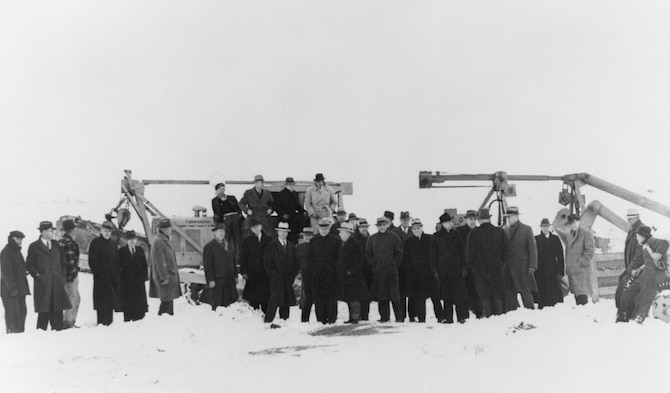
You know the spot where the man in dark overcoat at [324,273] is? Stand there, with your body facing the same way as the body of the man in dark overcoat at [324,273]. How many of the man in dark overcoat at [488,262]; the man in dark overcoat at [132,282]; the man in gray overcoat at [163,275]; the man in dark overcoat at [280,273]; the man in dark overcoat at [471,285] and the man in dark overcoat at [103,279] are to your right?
4

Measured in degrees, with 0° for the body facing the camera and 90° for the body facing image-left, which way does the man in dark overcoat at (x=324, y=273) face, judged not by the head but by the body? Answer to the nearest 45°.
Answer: approximately 0°

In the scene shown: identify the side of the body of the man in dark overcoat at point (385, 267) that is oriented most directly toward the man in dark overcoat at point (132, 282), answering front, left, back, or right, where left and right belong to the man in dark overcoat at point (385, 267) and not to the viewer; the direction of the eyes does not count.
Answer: right

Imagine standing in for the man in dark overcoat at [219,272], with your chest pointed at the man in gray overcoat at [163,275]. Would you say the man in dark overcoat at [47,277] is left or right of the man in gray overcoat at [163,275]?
left

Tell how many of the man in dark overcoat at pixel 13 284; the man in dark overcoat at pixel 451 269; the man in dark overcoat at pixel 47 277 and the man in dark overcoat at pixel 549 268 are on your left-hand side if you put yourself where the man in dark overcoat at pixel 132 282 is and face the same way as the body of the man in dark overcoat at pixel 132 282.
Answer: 2

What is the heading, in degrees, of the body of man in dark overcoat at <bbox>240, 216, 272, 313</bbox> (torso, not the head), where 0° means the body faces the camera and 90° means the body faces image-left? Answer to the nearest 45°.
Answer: approximately 0°

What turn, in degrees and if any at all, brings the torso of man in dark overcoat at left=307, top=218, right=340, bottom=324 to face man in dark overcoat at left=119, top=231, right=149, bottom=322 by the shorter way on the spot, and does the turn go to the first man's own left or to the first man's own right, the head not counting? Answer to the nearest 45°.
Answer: approximately 90° to the first man's own right

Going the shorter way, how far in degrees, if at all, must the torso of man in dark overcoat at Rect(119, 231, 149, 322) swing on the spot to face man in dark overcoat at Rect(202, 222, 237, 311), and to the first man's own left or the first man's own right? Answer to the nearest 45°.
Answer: approximately 90° to the first man's own left

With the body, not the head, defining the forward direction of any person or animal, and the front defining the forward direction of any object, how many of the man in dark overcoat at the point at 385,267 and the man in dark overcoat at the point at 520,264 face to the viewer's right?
0

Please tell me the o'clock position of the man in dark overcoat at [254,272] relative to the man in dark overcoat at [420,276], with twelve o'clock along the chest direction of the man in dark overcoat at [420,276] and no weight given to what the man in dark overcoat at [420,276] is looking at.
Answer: the man in dark overcoat at [254,272] is roughly at 3 o'clock from the man in dark overcoat at [420,276].

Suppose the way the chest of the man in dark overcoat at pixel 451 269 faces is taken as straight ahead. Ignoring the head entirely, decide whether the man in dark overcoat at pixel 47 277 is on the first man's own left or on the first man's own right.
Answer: on the first man's own right

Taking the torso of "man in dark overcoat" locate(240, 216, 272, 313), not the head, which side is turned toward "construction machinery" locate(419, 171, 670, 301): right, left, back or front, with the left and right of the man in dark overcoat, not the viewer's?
left
